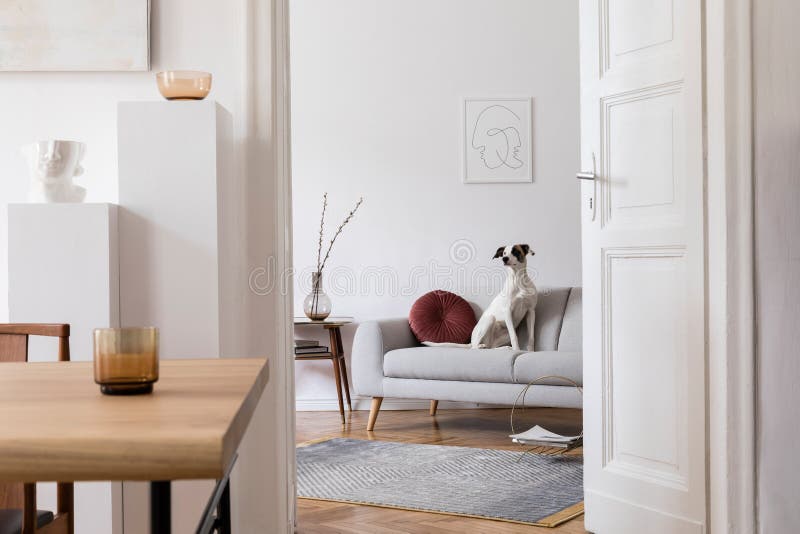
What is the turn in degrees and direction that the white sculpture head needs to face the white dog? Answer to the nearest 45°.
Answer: approximately 135° to its left

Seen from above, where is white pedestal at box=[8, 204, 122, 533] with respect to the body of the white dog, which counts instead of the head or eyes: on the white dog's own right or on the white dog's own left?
on the white dog's own right

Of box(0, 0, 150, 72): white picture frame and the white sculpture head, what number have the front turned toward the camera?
2

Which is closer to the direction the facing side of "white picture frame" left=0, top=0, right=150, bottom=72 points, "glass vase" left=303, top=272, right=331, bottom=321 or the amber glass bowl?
the amber glass bowl

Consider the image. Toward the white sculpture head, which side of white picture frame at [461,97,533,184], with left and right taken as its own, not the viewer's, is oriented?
front

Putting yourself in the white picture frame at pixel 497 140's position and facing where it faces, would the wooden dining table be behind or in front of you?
in front

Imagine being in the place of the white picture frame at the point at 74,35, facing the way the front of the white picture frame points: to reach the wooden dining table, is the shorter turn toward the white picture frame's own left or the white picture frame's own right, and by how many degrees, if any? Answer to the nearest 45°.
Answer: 0° — it already faces it
